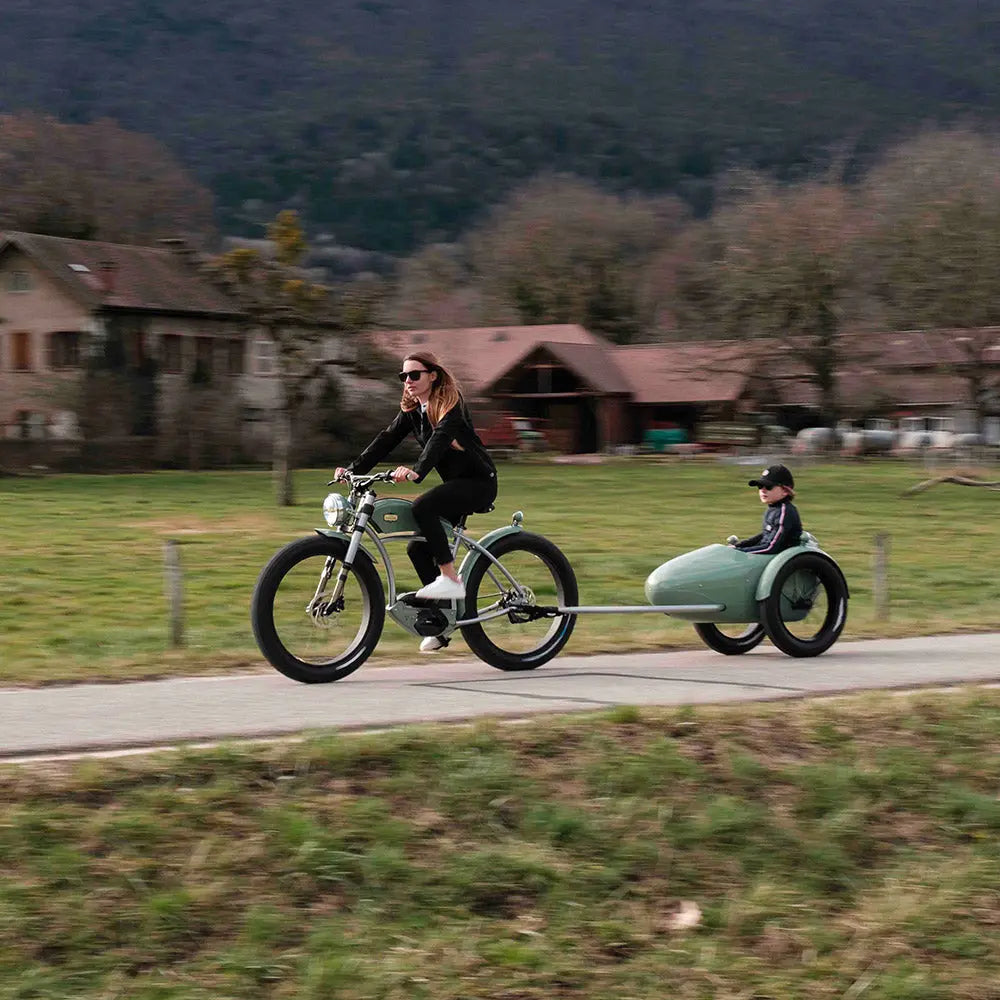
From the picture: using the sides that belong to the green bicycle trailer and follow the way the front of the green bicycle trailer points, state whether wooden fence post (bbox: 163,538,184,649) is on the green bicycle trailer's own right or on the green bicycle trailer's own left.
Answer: on the green bicycle trailer's own right

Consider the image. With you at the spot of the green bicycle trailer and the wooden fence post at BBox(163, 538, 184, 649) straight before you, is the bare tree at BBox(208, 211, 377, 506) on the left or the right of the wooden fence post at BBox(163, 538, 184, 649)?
right

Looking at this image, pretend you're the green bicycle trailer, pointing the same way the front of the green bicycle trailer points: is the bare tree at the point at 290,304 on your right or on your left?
on your right

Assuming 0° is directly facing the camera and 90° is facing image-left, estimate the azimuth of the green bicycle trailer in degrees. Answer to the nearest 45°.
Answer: approximately 45°

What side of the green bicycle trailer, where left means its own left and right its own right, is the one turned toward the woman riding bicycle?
front

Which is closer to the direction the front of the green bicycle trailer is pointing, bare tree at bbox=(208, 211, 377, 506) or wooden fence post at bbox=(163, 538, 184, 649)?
the wooden fence post
